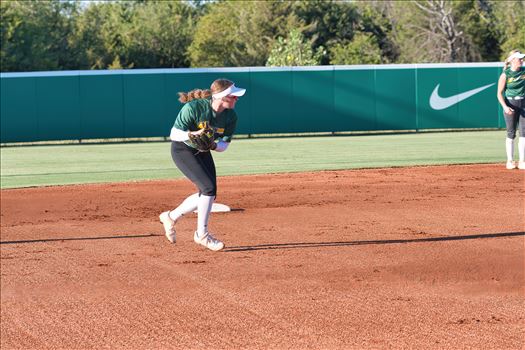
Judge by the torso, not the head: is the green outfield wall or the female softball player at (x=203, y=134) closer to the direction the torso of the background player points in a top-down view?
the female softball player

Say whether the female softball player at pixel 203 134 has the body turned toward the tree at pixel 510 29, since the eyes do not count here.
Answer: no

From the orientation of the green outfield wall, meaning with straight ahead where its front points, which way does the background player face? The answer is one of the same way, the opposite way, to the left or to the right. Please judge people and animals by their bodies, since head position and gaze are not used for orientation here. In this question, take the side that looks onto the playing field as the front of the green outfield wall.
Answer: the same way

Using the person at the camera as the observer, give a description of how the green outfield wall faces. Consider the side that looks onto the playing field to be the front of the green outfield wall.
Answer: facing the viewer

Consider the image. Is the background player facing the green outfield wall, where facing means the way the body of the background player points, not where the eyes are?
no

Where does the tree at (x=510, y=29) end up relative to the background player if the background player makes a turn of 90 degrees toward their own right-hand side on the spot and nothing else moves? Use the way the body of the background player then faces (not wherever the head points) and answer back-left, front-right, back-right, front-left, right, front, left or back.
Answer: right

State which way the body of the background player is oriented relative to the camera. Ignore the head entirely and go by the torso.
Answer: toward the camera

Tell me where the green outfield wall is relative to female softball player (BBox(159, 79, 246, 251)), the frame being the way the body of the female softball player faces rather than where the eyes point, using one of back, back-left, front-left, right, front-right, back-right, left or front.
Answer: back-left

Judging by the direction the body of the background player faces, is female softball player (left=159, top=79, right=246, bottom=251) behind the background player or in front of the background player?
in front

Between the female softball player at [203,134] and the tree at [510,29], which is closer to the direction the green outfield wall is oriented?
the female softball player

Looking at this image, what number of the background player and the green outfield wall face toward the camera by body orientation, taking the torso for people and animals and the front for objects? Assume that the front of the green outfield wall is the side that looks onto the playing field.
2
